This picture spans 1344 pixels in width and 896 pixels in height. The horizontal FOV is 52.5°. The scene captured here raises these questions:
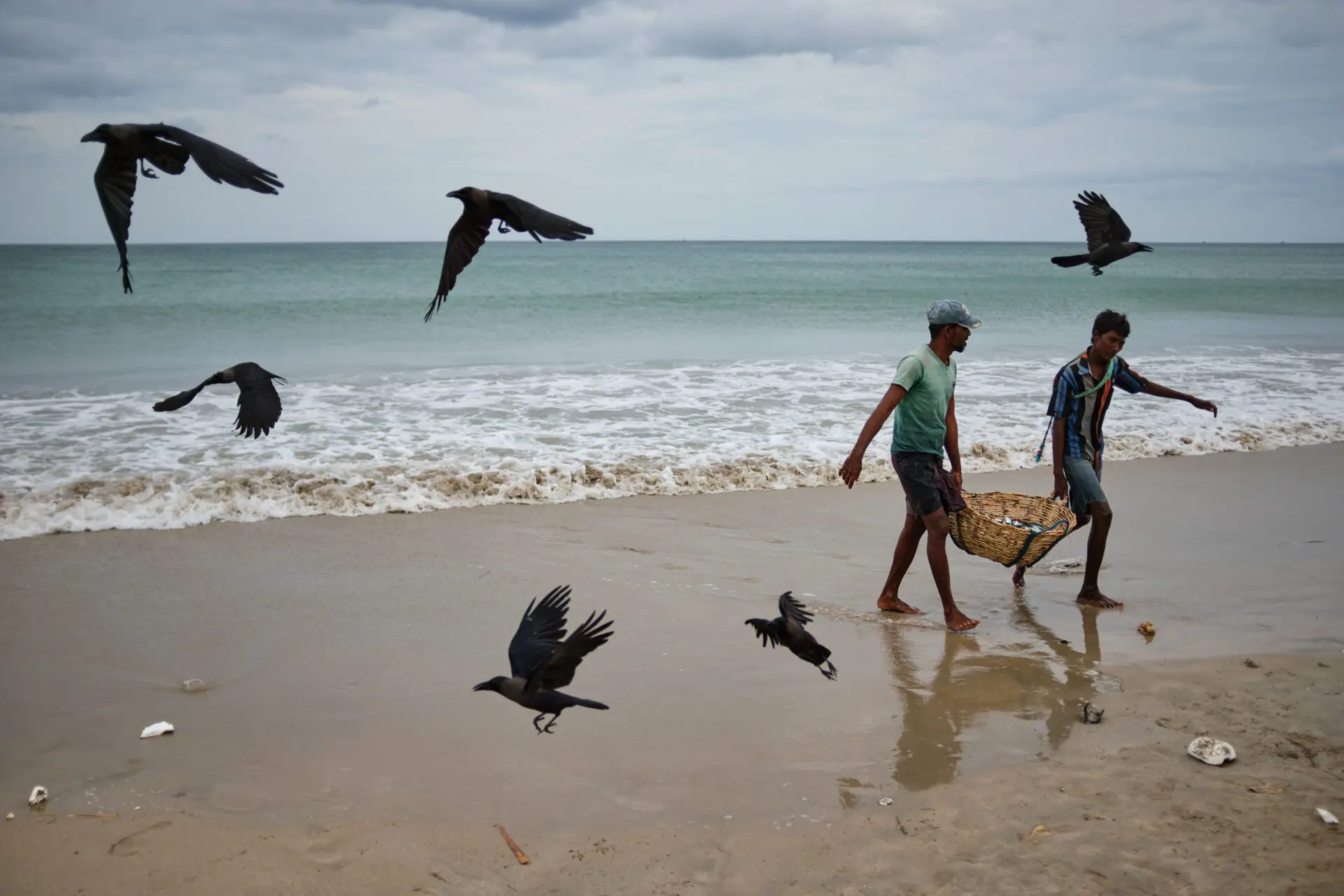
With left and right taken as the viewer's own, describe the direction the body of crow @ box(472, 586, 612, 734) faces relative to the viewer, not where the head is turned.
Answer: facing to the left of the viewer

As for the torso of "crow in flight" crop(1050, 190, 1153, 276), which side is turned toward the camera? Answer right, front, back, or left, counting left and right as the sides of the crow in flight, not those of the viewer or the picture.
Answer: right

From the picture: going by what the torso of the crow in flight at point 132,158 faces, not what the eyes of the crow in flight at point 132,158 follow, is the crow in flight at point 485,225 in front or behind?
behind

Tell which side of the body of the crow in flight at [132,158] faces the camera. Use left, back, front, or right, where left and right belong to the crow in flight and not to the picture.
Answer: left

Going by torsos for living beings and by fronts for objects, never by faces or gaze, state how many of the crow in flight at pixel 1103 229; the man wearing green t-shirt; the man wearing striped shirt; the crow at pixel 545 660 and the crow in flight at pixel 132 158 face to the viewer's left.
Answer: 2

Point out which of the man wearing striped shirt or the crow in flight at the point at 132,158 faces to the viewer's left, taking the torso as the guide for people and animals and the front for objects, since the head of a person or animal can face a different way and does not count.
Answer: the crow in flight

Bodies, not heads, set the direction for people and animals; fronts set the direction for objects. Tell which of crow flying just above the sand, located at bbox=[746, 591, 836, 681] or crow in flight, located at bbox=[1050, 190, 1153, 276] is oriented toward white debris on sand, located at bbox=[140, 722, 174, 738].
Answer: the crow flying just above the sand

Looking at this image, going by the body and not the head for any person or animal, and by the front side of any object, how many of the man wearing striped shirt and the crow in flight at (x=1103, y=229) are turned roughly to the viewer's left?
0

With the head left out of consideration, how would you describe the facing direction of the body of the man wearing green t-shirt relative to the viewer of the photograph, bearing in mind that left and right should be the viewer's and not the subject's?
facing the viewer and to the right of the viewer

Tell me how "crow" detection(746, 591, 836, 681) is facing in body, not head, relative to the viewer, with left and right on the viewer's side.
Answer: facing to the left of the viewer
